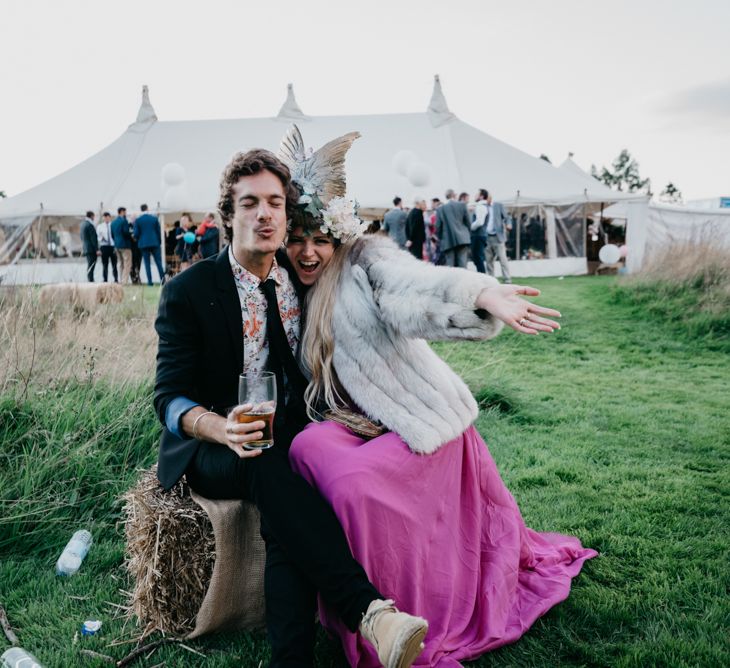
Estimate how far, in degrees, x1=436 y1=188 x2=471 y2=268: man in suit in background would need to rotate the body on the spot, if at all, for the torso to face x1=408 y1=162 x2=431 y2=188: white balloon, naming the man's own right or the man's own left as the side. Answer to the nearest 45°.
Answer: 0° — they already face it

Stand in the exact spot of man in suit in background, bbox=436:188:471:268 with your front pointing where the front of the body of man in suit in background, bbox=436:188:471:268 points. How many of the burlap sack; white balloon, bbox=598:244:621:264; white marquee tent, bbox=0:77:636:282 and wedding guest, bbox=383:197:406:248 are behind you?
1

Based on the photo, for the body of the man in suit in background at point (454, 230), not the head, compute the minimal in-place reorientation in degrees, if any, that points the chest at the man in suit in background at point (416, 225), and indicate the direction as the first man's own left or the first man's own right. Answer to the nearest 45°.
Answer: approximately 45° to the first man's own left

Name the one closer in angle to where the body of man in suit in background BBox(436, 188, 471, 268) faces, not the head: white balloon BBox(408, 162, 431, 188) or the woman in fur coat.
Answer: the white balloon

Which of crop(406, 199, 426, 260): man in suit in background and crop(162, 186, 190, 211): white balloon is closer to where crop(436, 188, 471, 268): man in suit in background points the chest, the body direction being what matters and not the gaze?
the man in suit in background
